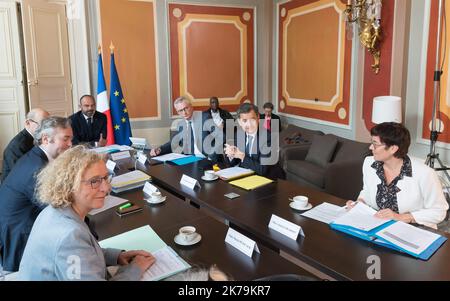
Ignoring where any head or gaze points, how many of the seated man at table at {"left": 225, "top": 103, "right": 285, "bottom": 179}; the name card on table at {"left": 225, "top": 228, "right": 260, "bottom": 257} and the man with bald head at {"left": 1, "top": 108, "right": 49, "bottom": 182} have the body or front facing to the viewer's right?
1

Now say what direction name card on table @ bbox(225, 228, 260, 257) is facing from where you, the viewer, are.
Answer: facing the viewer and to the left of the viewer

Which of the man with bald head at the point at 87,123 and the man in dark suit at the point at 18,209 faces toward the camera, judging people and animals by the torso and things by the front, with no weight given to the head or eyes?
the man with bald head

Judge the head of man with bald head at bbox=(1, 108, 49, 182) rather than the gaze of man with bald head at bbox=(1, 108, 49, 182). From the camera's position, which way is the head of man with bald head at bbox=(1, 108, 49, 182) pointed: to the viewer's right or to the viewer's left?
to the viewer's right

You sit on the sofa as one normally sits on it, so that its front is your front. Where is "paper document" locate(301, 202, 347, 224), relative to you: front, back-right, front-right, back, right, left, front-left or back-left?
front-left

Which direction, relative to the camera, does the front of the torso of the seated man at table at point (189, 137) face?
toward the camera

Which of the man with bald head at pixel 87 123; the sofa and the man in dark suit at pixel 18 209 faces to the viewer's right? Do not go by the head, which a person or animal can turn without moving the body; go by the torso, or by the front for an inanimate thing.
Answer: the man in dark suit

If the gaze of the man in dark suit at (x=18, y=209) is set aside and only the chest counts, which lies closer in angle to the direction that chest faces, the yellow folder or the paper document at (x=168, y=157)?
the yellow folder

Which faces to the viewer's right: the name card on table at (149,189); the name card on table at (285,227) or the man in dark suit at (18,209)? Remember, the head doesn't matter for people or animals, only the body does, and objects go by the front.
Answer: the man in dark suit

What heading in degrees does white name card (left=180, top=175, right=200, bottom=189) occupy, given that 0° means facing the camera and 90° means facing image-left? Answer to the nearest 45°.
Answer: approximately 45°

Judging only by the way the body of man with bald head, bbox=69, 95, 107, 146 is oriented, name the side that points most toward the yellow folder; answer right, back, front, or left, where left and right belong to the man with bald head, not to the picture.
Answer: front

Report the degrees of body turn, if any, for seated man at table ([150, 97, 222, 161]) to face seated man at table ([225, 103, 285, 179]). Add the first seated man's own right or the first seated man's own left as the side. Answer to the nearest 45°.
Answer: approximately 45° to the first seated man's own left

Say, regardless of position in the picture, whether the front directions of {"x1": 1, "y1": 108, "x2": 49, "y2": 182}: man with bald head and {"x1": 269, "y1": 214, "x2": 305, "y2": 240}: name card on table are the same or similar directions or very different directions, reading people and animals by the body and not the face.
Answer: very different directions

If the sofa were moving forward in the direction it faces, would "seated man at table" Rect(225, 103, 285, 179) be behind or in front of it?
in front

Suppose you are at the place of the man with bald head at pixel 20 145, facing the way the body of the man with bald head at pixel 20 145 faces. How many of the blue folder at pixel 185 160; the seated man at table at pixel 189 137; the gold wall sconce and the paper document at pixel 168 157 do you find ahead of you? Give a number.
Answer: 4

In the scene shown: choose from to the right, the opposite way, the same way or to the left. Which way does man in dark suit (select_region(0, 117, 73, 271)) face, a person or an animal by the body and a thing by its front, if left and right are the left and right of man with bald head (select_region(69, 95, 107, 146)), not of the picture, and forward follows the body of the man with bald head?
to the left

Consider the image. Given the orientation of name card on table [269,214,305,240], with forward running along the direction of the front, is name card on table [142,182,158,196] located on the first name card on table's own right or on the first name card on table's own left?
on the first name card on table's own right

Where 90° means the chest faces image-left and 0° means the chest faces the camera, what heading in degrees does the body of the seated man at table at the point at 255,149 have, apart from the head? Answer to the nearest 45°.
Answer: approximately 45°

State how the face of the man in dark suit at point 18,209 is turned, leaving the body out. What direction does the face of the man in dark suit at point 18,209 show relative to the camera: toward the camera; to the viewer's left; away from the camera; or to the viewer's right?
to the viewer's right
